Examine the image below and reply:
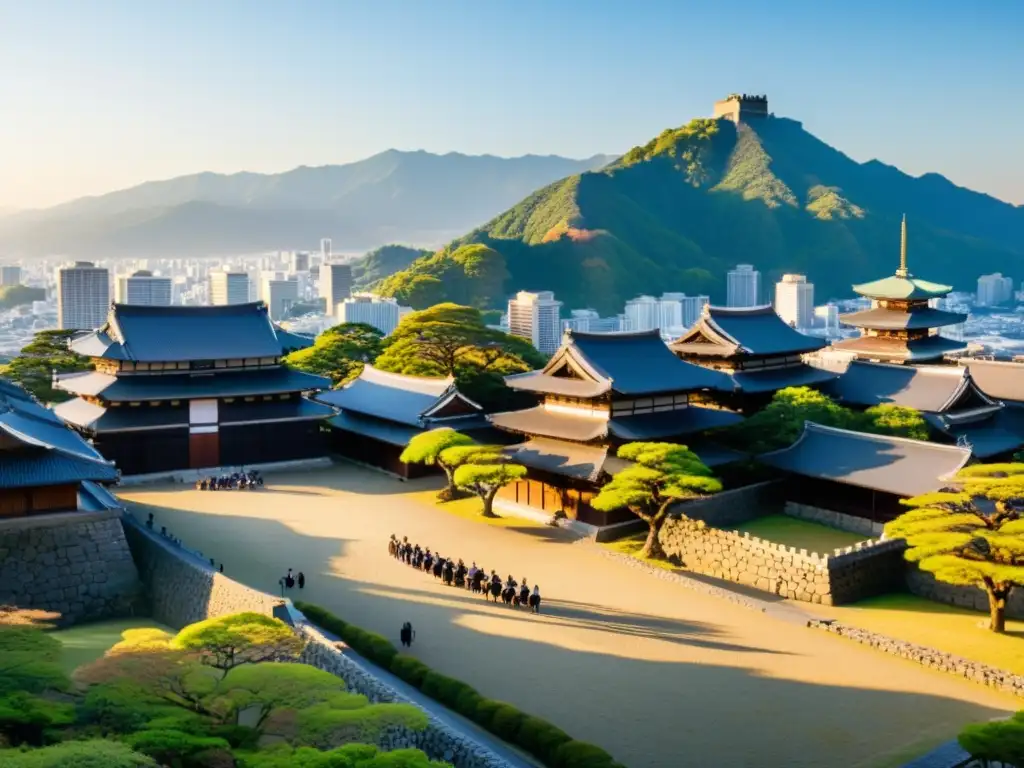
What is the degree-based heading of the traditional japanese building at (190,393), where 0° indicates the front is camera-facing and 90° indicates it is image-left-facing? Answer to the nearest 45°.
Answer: approximately 0°

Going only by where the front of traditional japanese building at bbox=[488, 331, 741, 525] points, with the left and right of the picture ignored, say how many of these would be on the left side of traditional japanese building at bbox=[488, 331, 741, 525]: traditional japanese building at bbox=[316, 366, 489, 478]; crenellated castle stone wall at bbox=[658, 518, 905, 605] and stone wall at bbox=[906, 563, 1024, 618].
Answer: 2

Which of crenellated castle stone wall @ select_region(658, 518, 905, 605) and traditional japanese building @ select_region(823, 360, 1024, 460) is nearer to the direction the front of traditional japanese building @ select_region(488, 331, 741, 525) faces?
the crenellated castle stone wall

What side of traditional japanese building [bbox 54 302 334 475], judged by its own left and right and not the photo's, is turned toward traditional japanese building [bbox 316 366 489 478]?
left

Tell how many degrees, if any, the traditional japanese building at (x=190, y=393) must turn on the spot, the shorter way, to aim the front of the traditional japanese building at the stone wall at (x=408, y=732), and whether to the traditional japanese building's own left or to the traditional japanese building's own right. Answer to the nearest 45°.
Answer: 0° — it already faces it

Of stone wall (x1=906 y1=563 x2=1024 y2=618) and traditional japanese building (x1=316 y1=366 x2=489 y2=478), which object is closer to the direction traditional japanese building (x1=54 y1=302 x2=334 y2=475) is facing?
the stone wall

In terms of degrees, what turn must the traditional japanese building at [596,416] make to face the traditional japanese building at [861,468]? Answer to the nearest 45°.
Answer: approximately 135° to its left

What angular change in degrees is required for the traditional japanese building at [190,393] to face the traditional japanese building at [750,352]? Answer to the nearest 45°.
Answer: approximately 90° to its left
